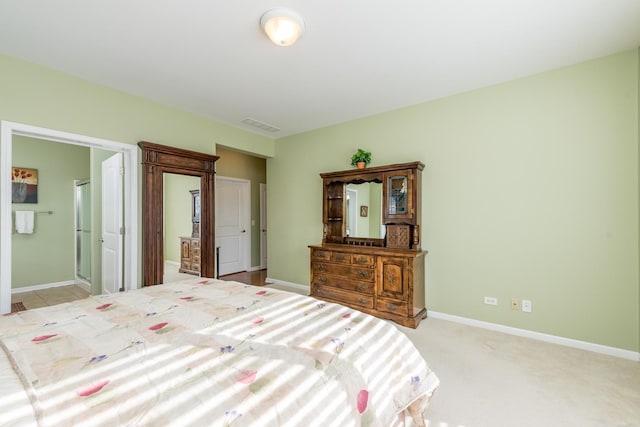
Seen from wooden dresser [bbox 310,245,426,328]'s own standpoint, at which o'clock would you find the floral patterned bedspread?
The floral patterned bedspread is roughly at 11 o'clock from the wooden dresser.

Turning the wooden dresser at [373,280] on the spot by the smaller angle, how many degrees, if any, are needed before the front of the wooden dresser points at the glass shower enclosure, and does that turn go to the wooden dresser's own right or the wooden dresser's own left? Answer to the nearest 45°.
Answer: approximately 45° to the wooden dresser's own right

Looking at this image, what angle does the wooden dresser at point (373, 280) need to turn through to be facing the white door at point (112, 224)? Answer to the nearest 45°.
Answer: approximately 45° to its right

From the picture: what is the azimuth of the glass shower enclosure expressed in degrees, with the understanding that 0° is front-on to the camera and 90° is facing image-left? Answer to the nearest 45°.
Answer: approximately 90°

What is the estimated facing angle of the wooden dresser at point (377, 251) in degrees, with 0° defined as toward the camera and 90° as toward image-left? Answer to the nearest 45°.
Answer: approximately 45°

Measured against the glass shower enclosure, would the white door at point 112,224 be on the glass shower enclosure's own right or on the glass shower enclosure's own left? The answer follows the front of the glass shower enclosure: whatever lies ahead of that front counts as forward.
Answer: on the glass shower enclosure's own left

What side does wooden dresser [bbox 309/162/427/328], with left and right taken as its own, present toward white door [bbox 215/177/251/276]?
right

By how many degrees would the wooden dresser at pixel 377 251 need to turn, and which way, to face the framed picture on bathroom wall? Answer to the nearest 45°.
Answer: approximately 45° to its right
